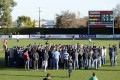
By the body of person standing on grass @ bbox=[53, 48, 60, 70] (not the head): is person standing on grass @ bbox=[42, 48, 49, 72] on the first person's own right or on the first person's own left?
on the first person's own left

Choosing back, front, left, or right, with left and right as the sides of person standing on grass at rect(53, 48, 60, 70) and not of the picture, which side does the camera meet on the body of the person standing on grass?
back
